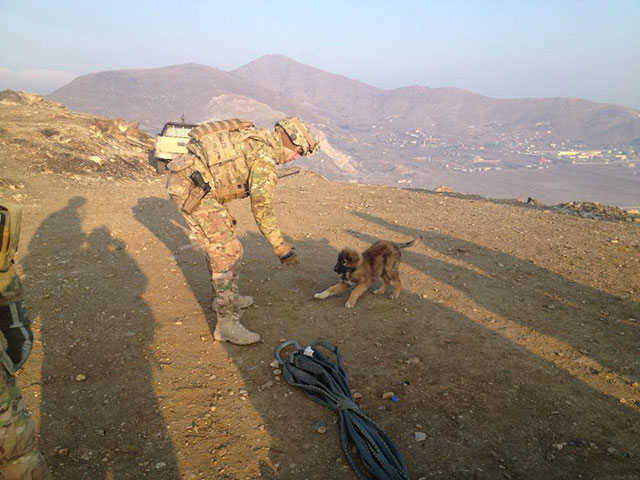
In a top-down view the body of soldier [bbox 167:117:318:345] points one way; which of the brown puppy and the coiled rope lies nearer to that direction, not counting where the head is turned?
the brown puppy

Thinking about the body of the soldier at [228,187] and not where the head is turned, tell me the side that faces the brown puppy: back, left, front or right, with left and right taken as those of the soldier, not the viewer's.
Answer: front

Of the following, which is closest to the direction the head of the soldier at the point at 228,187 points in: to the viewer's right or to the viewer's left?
to the viewer's right

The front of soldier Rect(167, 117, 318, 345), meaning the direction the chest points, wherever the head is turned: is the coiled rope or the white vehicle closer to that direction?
the coiled rope

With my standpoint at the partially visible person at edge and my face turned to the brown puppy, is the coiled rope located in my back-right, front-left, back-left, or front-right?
front-right

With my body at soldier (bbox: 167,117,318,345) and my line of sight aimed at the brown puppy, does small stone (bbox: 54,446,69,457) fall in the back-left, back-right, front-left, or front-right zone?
back-right

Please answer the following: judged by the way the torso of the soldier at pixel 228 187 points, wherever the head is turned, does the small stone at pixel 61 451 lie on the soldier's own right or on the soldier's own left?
on the soldier's own right

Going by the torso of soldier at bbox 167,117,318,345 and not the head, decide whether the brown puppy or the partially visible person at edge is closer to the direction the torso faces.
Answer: the brown puppy

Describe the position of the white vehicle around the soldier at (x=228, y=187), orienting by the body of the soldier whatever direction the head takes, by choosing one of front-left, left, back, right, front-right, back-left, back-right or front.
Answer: left

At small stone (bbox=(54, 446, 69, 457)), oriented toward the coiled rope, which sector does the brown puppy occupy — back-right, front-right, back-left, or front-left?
front-left

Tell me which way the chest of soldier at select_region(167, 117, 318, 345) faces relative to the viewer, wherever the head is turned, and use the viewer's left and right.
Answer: facing to the right of the viewer
